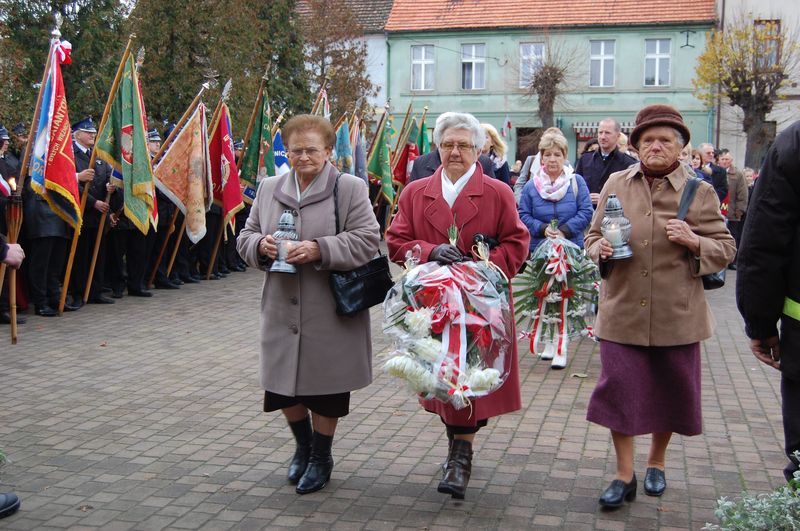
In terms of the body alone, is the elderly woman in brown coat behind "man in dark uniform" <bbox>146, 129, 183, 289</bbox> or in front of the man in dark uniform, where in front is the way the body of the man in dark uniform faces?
in front

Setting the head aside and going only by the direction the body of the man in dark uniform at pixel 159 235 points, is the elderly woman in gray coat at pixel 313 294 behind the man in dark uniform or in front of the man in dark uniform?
in front

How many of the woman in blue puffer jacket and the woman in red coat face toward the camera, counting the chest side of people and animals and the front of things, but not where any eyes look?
2

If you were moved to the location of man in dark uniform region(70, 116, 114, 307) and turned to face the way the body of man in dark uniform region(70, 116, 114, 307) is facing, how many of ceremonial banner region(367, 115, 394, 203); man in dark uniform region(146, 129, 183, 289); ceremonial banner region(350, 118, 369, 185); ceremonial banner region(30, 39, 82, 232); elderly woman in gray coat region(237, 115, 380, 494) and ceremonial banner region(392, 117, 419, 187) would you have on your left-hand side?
4

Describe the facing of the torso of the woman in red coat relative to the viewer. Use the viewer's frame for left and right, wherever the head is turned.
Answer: facing the viewer

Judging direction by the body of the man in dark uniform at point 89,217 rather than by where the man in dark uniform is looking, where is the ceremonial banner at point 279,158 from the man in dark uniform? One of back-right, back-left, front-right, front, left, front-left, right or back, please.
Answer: left

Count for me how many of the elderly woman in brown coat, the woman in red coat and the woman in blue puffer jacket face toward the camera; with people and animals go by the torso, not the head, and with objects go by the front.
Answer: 3

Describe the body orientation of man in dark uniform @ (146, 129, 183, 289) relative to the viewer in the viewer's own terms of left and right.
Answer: facing the viewer and to the right of the viewer

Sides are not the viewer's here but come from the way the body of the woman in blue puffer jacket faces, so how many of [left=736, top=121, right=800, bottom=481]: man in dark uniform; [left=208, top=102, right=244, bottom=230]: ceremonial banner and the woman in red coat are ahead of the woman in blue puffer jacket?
2

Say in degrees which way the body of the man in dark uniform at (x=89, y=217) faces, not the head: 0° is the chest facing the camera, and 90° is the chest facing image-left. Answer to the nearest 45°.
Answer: approximately 315°

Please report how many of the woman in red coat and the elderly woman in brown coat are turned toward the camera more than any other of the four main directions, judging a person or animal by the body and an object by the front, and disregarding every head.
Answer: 2

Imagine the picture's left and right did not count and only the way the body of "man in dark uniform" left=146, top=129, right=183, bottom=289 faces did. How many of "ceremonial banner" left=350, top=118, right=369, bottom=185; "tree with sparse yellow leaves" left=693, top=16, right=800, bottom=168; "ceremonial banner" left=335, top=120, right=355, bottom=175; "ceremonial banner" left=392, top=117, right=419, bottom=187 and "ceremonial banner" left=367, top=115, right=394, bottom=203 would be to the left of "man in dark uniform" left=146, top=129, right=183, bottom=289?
5

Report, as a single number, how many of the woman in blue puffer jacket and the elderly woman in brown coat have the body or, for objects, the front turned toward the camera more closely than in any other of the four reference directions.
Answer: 2

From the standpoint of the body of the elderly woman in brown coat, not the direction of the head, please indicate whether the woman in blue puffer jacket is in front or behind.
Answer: behind

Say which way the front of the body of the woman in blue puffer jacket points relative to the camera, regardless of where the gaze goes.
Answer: toward the camera

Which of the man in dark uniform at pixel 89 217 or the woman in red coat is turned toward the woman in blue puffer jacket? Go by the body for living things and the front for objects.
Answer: the man in dark uniform

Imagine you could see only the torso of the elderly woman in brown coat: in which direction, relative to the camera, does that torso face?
toward the camera

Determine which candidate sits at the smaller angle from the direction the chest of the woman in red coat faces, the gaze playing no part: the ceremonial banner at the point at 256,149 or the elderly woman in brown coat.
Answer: the elderly woman in brown coat
